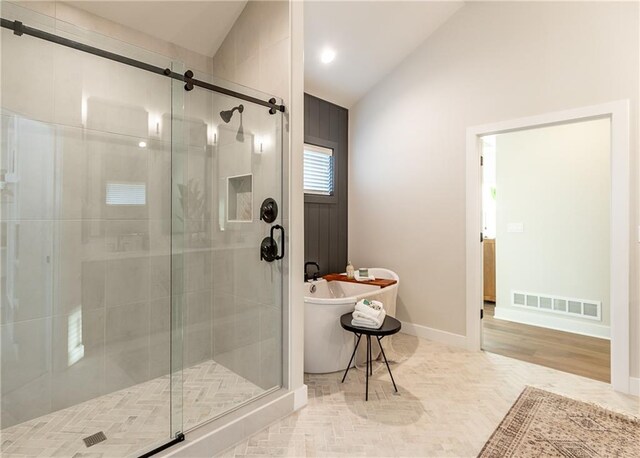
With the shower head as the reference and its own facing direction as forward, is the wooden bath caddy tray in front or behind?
behind

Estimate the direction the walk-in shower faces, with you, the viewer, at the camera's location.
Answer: facing the viewer and to the right of the viewer

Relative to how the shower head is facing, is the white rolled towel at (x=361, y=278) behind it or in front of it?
behind

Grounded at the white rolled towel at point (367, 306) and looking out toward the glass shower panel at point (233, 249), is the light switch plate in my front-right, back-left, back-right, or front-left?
back-right

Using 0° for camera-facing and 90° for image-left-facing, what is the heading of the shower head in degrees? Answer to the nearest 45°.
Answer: approximately 45°
